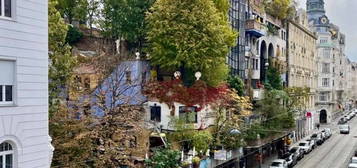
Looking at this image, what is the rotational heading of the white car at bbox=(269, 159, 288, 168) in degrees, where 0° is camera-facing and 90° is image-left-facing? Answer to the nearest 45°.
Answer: approximately 45°

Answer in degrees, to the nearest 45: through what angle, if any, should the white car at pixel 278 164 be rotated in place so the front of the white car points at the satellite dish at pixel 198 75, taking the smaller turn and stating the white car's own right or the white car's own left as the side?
0° — it already faces it

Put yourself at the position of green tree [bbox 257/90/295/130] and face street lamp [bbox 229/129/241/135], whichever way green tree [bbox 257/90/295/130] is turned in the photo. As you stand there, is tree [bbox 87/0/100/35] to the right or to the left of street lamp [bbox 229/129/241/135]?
right

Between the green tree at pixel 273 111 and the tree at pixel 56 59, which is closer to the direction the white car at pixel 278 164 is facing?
the tree
